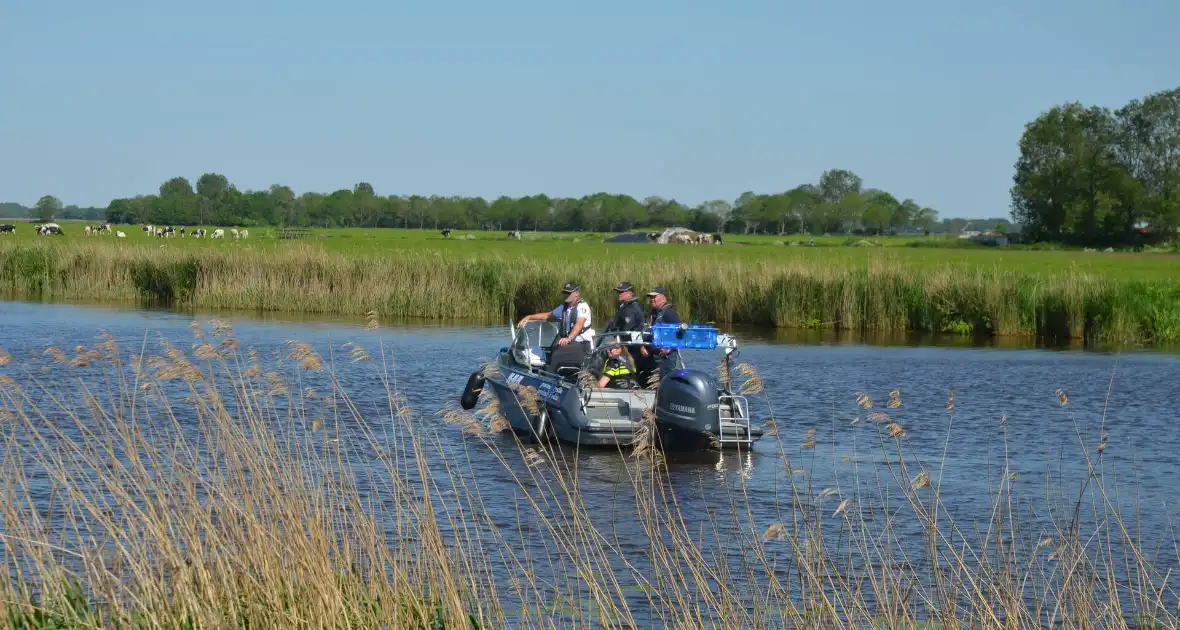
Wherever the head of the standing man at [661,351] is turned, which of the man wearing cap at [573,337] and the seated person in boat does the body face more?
the seated person in boat

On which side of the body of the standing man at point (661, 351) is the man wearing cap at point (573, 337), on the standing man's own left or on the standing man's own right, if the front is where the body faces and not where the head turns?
on the standing man's own right

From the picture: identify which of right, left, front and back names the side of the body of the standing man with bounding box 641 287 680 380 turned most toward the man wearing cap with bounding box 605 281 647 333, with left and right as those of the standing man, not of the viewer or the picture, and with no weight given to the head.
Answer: right

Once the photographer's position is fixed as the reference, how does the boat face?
facing away from the viewer and to the left of the viewer

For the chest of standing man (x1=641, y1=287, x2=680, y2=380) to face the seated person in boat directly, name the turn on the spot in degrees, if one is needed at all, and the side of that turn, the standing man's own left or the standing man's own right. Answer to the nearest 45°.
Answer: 0° — they already face them
